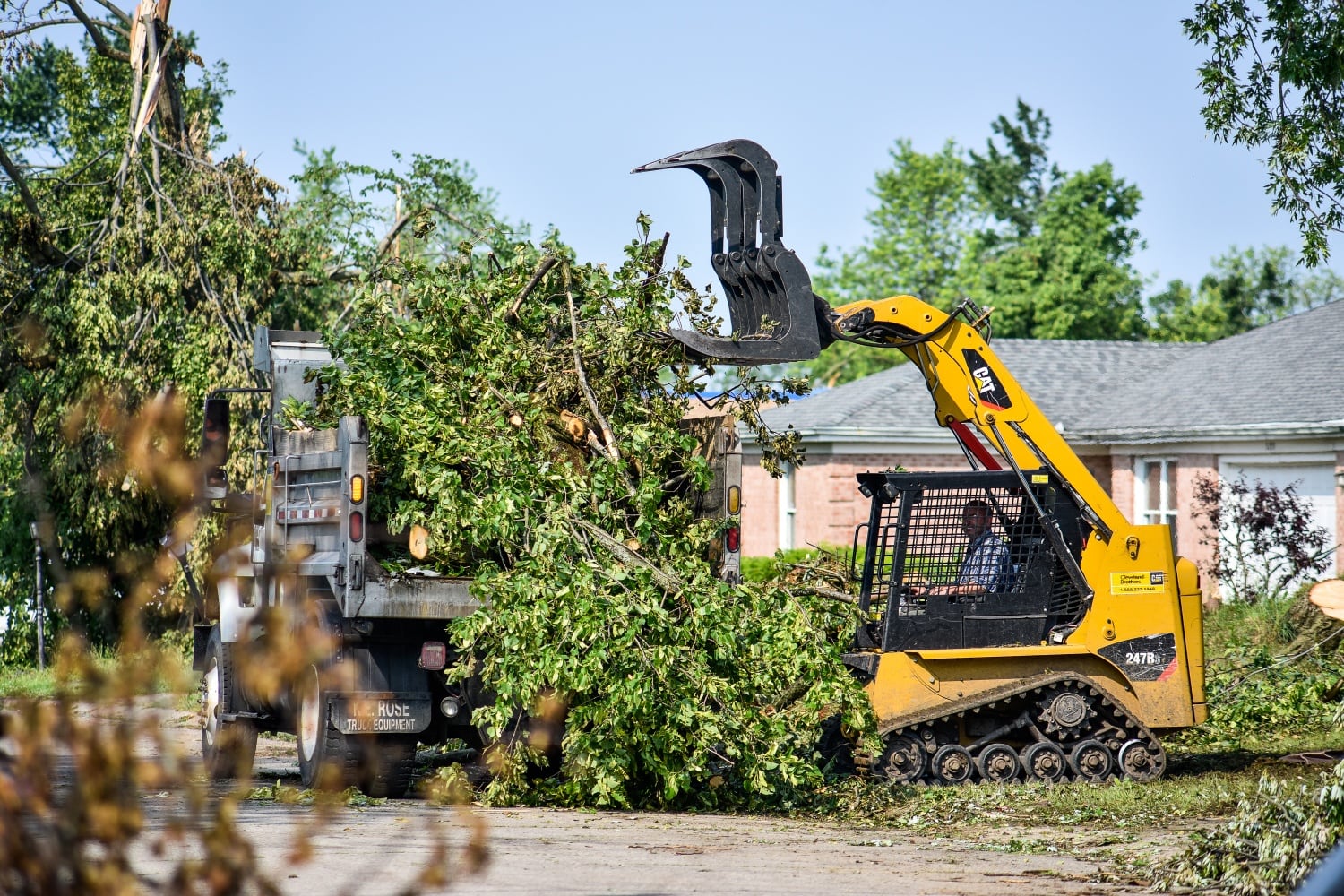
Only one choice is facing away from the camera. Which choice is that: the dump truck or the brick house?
the dump truck

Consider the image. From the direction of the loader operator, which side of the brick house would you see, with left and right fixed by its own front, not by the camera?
front

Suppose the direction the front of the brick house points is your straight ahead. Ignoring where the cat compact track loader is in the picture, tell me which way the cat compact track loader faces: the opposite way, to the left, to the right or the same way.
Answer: to the right

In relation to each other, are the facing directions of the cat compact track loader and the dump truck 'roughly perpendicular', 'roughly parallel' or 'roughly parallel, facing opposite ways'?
roughly perpendicular

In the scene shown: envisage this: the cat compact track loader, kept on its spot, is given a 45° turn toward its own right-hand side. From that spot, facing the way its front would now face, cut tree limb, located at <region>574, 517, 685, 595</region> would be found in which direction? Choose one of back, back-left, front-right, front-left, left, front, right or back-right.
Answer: left

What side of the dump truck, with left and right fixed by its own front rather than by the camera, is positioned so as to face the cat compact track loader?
right

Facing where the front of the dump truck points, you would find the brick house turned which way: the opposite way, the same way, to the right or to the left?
the opposite way

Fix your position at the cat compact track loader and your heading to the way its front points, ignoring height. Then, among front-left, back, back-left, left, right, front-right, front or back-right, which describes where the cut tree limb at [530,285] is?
front

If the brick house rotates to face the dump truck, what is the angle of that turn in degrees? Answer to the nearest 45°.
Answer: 0° — it already faces it

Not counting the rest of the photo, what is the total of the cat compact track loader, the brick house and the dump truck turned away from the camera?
1

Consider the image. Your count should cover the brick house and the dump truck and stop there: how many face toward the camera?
1

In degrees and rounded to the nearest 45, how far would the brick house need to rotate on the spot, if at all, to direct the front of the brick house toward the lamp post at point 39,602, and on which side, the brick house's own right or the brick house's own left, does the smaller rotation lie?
approximately 45° to the brick house's own right

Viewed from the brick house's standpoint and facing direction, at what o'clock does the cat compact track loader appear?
The cat compact track loader is roughly at 12 o'clock from the brick house.

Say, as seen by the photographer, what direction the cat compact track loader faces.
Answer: facing to the left of the viewer

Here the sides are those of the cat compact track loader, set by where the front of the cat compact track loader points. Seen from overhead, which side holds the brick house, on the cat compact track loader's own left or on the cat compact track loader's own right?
on the cat compact track loader's own right

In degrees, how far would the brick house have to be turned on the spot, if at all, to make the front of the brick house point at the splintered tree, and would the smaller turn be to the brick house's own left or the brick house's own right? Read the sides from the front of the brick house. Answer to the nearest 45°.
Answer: approximately 45° to the brick house's own right

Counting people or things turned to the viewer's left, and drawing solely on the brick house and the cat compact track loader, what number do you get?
1

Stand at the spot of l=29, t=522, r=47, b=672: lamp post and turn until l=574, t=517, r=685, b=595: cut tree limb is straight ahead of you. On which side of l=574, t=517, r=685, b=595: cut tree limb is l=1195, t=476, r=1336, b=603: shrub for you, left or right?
left

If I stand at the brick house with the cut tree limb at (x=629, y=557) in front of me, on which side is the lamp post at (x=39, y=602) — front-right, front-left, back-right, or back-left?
front-right

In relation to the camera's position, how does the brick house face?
facing the viewer

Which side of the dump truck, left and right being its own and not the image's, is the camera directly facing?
back
